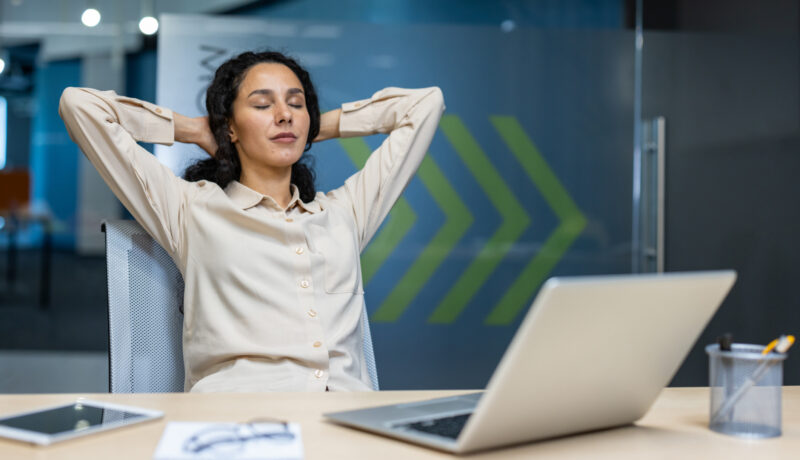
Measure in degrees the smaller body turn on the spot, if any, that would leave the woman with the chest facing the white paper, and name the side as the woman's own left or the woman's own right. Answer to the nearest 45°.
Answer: approximately 45° to the woman's own right

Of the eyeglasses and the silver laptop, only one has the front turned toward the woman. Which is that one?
the silver laptop

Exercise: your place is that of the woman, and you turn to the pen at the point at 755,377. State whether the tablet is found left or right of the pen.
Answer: right

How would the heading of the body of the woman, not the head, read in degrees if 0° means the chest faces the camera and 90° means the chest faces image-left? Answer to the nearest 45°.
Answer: approximately 315°

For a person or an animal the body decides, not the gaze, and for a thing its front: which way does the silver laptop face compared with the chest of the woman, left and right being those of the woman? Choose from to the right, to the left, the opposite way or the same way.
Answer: the opposite way

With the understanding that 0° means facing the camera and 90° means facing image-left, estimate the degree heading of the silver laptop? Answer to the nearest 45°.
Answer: approximately 135°

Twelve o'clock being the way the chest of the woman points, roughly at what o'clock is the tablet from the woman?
The tablet is roughly at 2 o'clock from the woman.
